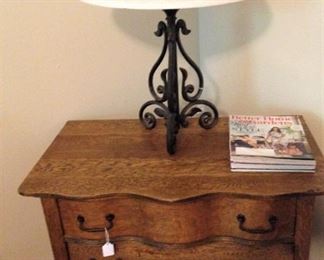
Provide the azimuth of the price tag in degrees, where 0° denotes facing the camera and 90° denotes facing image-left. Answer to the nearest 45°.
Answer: approximately 0°

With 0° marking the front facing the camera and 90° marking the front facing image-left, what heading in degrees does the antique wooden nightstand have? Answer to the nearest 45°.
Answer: approximately 0°
